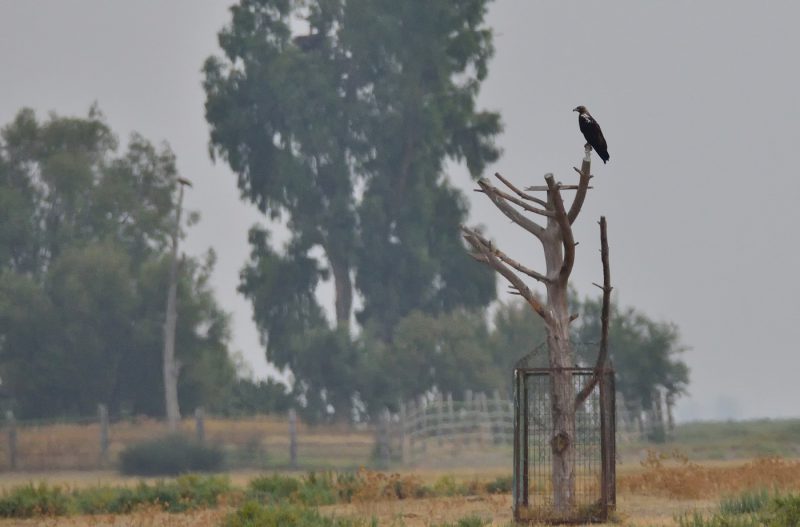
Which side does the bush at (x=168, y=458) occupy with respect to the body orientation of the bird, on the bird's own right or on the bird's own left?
on the bird's own right

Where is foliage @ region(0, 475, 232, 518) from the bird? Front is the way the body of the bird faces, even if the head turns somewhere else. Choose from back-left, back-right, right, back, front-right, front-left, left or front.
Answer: front-right

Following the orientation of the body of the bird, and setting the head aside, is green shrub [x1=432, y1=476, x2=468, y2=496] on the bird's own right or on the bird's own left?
on the bird's own right

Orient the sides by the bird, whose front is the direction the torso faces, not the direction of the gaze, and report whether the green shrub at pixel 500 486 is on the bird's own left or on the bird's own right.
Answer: on the bird's own right

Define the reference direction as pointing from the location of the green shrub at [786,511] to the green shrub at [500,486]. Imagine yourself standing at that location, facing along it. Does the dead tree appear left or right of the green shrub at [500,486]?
left

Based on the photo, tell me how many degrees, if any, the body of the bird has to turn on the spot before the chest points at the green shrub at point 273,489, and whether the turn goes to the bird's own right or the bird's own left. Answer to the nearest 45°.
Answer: approximately 45° to the bird's own right

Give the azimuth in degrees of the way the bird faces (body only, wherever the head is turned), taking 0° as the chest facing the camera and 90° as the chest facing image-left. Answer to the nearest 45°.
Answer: approximately 90°

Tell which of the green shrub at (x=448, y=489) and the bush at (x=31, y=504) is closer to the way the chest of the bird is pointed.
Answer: the bush
